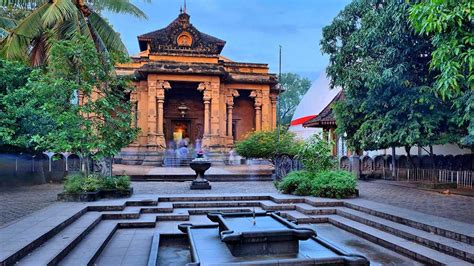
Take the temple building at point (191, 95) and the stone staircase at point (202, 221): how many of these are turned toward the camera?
2

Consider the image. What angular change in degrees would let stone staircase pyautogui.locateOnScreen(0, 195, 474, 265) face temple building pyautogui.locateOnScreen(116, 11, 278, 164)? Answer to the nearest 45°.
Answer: approximately 180°

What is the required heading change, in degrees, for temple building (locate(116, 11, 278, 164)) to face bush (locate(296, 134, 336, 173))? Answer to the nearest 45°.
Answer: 0° — it already faces it

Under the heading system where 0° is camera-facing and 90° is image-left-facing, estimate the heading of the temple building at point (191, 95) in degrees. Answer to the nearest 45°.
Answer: approximately 0°

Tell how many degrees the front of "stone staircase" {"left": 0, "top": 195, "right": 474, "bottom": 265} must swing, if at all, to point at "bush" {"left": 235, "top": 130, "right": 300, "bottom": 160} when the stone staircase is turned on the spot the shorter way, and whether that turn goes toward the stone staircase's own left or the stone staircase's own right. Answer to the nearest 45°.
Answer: approximately 180°

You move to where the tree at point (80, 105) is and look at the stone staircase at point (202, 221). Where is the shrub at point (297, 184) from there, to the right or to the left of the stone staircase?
left

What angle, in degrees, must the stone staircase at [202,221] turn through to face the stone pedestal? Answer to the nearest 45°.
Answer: approximately 180°

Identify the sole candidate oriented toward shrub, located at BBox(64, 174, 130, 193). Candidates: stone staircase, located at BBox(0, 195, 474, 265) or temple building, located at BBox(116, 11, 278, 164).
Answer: the temple building
